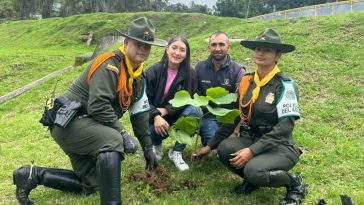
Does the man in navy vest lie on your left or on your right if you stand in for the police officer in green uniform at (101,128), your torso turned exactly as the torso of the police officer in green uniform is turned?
on your left

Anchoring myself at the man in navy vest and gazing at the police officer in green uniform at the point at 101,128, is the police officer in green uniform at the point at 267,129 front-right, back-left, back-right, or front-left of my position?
front-left

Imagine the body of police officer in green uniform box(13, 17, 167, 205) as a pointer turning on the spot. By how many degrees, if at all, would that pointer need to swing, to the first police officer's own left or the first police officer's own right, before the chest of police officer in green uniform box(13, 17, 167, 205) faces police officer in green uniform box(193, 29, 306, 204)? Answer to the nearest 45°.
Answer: approximately 45° to the first police officer's own left

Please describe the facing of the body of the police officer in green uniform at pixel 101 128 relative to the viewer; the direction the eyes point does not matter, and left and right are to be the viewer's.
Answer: facing the viewer and to the right of the viewer

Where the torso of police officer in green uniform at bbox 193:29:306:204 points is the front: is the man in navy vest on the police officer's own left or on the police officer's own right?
on the police officer's own right

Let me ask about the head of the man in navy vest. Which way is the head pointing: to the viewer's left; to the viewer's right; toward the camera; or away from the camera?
toward the camera

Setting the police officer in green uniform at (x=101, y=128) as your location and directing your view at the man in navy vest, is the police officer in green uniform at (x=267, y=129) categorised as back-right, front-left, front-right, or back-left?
front-right

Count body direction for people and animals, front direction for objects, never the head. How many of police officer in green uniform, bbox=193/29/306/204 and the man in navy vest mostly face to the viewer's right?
0

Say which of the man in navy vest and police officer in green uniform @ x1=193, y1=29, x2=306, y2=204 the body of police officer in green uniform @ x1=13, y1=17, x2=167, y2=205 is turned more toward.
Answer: the police officer in green uniform

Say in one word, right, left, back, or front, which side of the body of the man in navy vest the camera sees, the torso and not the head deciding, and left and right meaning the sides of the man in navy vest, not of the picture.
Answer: front

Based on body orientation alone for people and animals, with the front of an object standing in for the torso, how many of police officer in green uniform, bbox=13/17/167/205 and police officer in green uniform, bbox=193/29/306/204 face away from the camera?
0

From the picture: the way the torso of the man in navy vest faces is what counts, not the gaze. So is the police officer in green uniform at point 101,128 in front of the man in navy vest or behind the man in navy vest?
in front

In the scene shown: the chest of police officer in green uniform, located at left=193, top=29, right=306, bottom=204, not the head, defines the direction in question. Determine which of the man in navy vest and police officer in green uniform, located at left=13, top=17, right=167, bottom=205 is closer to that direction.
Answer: the police officer in green uniform

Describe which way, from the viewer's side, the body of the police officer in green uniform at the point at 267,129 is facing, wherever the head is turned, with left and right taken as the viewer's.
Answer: facing the viewer and to the left of the viewer
